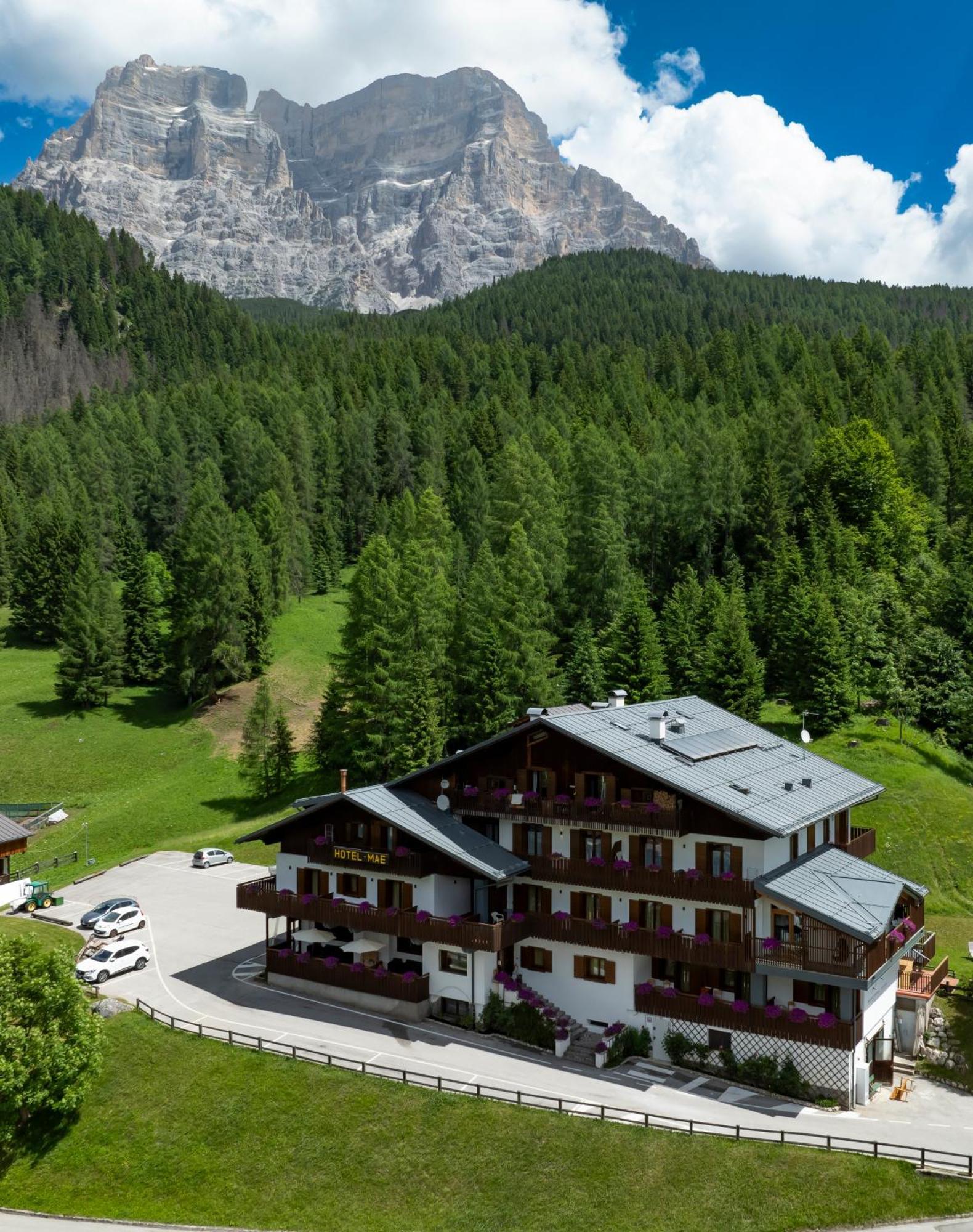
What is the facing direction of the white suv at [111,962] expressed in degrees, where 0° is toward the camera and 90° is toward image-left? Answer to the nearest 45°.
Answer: approximately 45°
